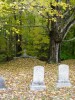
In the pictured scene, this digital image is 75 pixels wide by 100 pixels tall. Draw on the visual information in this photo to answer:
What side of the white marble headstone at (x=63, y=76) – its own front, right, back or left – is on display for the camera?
front

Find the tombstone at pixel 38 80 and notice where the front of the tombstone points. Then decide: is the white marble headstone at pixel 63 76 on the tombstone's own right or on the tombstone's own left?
on the tombstone's own left

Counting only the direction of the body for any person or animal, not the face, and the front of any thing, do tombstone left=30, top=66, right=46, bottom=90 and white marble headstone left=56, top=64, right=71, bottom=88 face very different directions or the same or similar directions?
same or similar directions

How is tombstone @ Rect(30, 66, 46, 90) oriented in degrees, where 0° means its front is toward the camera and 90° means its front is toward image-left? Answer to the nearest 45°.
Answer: approximately 0°

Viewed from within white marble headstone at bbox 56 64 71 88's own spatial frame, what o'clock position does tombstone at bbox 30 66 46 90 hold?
The tombstone is roughly at 2 o'clock from the white marble headstone.

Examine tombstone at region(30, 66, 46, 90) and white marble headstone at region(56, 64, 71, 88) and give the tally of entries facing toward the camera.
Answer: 2
